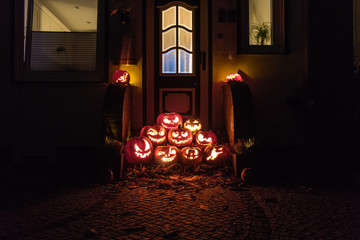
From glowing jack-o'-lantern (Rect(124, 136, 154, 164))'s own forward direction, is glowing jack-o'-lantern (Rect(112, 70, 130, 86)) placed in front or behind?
behind

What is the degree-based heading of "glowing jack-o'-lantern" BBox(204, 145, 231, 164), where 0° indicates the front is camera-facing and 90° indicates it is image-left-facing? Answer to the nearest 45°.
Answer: approximately 45°

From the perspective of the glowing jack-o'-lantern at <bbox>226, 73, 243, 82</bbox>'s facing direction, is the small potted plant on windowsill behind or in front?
behind

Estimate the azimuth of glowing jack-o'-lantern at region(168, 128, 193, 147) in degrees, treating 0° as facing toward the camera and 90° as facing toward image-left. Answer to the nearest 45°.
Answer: approximately 0°

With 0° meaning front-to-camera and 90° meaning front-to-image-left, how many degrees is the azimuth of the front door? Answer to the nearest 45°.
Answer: approximately 0°
